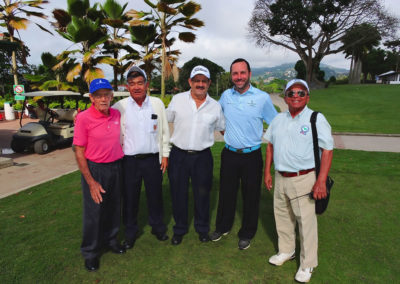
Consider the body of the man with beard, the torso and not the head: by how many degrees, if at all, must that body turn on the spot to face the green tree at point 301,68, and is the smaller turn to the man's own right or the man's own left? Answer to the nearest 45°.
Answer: approximately 180°

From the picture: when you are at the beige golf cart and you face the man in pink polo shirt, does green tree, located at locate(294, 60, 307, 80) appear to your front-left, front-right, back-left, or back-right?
back-left

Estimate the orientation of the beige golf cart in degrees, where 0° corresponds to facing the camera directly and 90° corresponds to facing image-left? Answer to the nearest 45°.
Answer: approximately 45°

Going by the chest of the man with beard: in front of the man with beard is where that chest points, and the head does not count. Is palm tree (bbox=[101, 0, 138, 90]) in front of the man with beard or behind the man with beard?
behind

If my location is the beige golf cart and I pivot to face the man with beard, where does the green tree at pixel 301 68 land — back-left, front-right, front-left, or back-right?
back-left

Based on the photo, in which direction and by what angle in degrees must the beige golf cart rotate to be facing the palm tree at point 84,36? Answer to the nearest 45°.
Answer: approximately 180°

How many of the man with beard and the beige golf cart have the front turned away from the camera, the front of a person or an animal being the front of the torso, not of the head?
0

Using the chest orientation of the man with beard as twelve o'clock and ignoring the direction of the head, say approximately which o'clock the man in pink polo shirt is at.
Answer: The man in pink polo shirt is roughly at 2 o'clock from the man with beard.

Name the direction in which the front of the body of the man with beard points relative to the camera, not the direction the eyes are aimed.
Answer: toward the camera

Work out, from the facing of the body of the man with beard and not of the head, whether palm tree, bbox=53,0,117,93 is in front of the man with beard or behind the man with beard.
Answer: behind
